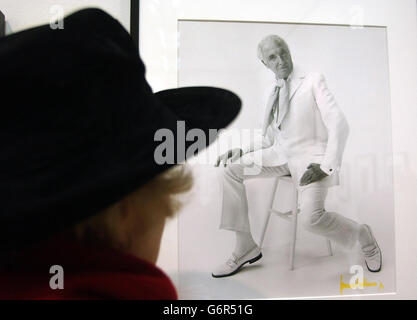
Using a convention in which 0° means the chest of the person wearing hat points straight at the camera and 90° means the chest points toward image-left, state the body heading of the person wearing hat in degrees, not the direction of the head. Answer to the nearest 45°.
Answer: approximately 225°

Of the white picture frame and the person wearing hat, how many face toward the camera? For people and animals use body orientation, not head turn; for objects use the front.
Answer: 1

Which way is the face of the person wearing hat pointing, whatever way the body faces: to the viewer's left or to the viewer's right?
to the viewer's right

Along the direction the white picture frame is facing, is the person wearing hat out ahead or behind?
ahead

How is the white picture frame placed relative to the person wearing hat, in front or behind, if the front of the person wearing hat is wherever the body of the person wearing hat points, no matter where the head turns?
in front
